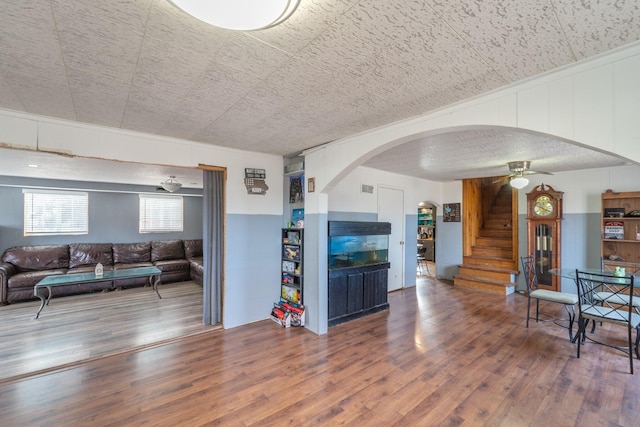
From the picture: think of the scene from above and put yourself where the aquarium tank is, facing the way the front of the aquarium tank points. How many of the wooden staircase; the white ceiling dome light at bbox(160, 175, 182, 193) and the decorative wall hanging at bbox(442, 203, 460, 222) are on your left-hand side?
2

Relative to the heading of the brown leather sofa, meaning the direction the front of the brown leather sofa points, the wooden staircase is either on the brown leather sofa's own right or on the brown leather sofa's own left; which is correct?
on the brown leather sofa's own left

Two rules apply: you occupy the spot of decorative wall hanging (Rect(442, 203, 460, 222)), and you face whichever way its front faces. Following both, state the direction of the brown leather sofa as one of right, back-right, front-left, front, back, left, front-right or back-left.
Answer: front-right

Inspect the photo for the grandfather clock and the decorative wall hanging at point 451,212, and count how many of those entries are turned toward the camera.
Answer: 2

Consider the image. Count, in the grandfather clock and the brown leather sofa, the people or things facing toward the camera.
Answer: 2

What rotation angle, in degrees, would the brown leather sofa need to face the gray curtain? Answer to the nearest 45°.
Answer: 0° — it already faces it

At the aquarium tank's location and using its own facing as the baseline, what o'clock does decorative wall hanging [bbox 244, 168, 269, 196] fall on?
The decorative wall hanging is roughly at 4 o'clock from the aquarium tank.

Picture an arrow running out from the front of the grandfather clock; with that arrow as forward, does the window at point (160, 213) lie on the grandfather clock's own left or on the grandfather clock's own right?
on the grandfather clock's own right

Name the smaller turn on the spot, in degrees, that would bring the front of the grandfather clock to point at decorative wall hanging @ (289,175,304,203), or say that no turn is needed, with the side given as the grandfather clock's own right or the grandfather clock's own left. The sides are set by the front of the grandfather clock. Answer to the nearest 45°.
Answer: approximately 45° to the grandfather clock's own right

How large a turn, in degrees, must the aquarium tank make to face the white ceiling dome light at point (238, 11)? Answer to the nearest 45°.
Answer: approximately 45° to its right

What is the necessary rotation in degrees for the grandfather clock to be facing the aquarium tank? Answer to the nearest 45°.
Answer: approximately 45° to its right
